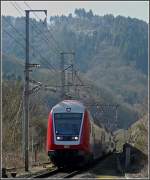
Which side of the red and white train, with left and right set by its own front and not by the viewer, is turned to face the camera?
front
